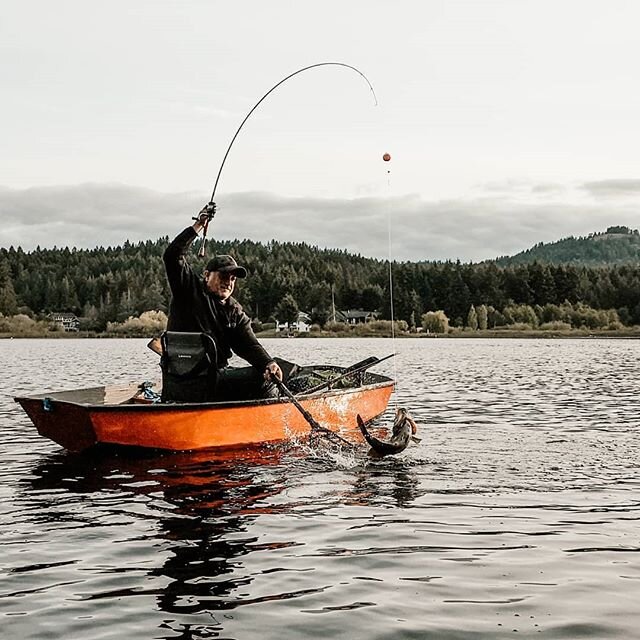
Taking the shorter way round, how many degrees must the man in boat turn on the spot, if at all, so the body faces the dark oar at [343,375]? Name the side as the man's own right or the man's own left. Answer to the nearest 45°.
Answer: approximately 90° to the man's own left

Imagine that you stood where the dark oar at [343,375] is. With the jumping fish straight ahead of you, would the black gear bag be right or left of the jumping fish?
right
